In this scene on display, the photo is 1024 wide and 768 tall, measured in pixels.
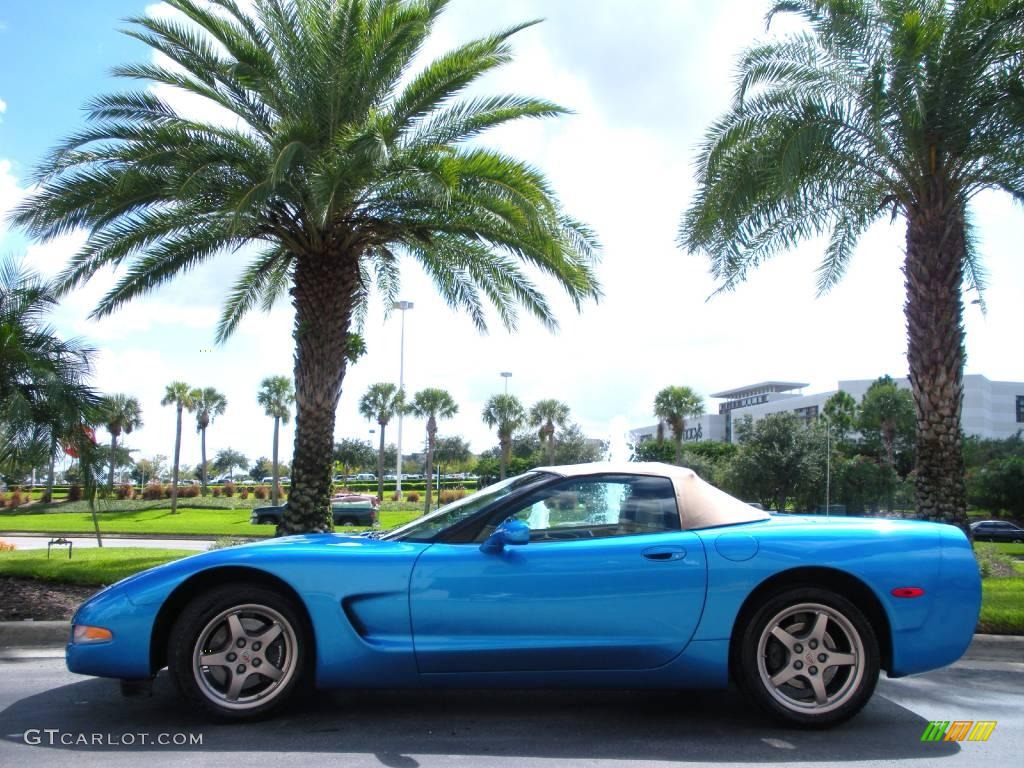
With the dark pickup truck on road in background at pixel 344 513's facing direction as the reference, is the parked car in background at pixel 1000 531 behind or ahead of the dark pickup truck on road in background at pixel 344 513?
behind

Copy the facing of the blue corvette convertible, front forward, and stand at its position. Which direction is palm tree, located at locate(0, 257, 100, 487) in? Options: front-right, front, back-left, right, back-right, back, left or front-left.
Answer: front-right

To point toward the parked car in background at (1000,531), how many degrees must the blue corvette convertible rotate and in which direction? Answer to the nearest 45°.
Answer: approximately 135° to its right

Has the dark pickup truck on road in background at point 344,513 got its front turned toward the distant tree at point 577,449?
no

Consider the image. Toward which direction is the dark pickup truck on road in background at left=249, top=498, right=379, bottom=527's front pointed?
to the viewer's left

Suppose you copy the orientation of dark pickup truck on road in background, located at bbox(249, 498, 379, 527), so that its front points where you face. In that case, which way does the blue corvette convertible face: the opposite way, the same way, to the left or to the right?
the same way

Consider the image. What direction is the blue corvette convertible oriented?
to the viewer's left

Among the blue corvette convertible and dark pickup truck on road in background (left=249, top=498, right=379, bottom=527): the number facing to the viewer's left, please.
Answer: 2

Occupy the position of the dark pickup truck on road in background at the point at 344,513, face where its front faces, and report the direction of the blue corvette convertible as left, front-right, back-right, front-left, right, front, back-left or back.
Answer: left

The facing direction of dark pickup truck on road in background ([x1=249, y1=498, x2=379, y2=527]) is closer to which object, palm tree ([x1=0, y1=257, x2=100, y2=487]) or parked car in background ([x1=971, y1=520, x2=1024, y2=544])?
the palm tree

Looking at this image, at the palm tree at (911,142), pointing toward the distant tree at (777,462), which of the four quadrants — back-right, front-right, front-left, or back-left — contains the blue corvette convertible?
back-left

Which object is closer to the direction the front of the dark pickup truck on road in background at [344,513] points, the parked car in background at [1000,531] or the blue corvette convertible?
the blue corvette convertible

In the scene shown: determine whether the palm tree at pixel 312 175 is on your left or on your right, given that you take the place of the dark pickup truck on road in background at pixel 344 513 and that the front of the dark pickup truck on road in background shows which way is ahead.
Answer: on your left

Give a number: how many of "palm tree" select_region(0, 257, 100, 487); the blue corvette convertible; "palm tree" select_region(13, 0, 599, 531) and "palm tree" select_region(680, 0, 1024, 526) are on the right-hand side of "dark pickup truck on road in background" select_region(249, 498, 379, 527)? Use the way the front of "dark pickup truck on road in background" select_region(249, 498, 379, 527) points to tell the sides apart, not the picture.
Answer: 0

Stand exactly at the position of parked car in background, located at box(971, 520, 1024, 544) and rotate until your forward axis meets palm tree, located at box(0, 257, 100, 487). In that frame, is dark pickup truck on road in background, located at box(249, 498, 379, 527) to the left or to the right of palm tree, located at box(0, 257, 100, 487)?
right

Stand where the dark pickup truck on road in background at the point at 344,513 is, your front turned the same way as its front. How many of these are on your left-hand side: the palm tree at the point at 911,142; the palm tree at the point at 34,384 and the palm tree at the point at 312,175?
3
